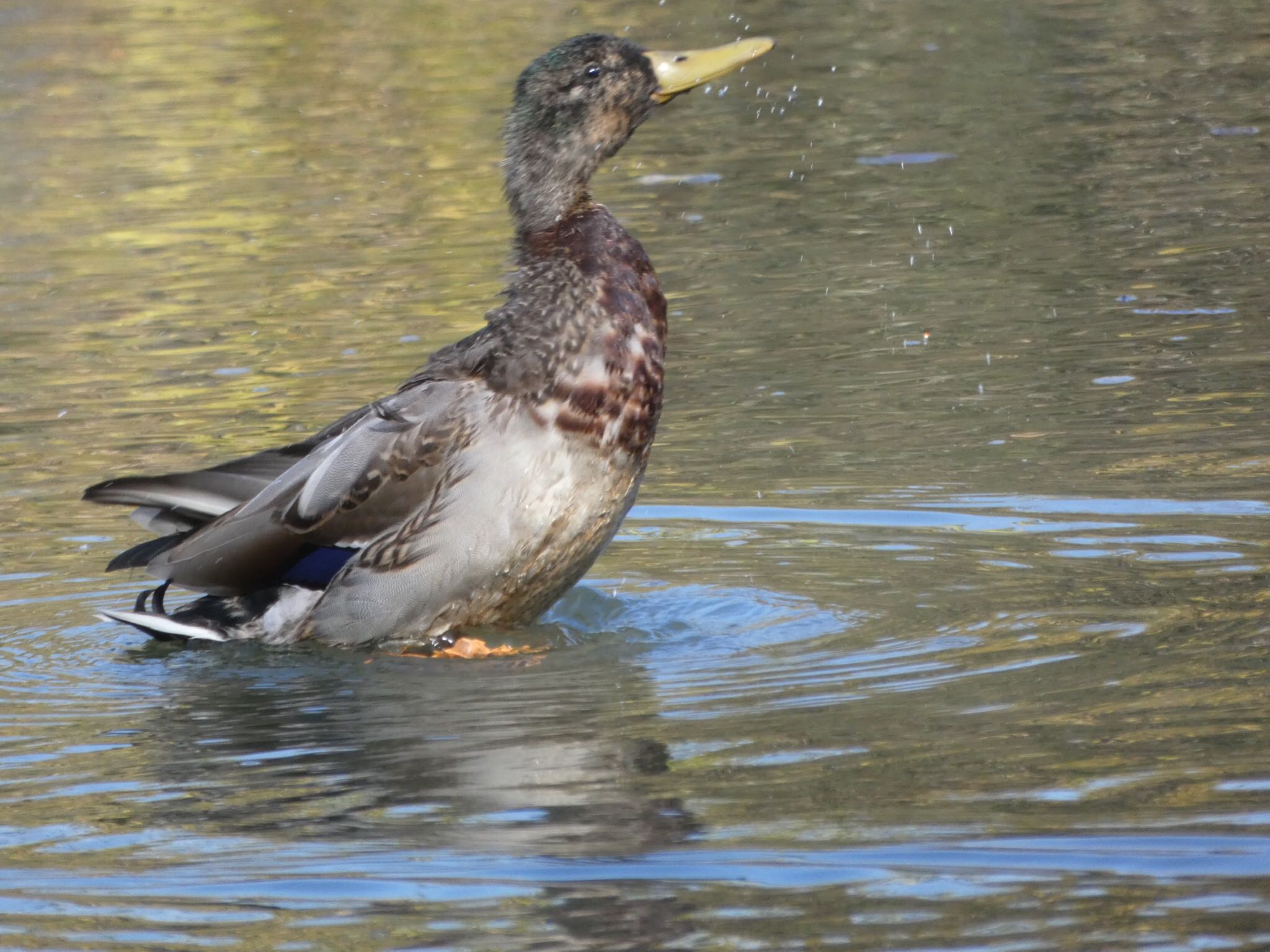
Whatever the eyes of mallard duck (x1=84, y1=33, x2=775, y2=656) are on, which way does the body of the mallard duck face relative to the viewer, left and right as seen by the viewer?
facing to the right of the viewer
